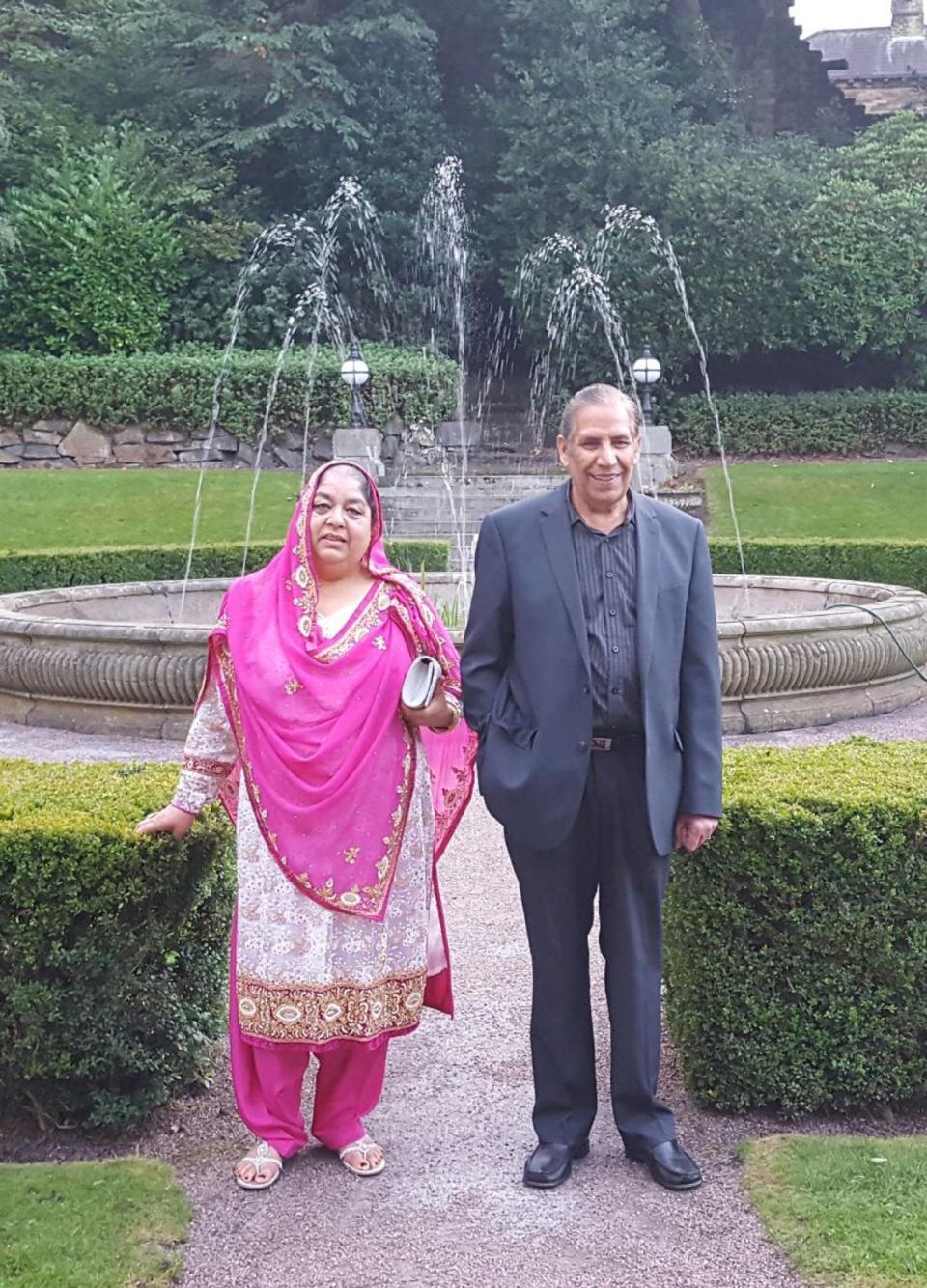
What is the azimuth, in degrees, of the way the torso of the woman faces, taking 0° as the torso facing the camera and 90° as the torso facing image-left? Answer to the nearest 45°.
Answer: approximately 0°

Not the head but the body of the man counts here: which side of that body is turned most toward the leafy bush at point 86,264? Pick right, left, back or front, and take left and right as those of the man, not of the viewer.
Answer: back

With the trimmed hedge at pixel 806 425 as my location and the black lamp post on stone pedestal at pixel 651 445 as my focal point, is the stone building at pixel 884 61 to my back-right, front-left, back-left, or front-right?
back-right

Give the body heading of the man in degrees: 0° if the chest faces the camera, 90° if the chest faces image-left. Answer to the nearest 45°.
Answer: approximately 0°

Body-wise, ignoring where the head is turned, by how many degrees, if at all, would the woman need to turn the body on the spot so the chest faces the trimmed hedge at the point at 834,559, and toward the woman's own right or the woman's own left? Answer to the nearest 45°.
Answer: approximately 135° to the woman's own left

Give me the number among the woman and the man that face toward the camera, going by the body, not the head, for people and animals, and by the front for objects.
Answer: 2

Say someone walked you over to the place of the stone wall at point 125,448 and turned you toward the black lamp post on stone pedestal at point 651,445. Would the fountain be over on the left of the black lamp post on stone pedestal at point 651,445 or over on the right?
right

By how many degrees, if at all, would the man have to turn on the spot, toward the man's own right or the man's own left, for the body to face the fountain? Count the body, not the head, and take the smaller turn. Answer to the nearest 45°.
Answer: approximately 180°
